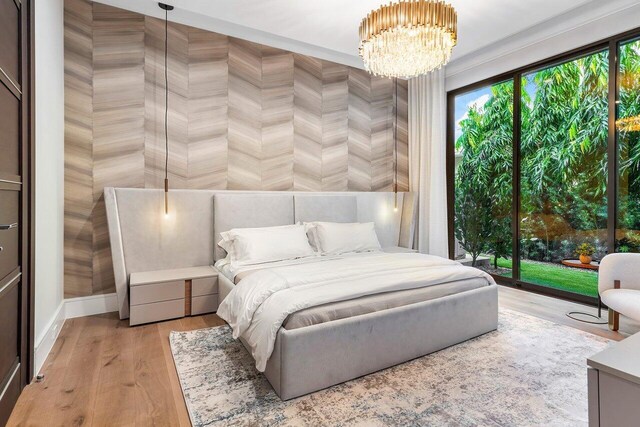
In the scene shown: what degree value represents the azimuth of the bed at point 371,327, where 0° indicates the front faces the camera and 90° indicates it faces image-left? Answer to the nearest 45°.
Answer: approximately 315°

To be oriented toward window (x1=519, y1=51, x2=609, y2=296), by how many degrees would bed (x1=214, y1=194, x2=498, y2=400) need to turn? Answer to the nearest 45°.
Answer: approximately 90° to its left

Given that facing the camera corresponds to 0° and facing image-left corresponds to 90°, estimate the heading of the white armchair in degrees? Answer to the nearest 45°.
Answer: approximately 45°

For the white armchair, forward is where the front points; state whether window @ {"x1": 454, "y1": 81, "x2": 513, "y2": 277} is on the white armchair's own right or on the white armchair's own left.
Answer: on the white armchair's own right

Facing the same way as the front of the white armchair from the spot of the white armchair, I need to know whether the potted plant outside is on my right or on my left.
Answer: on my right

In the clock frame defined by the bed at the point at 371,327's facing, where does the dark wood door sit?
The dark wood door is roughly at 4 o'clock from the bed.

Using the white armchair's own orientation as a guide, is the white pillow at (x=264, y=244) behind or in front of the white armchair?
in front

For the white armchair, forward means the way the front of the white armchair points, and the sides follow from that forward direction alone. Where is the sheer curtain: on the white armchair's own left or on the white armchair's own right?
on the white armchair's own right

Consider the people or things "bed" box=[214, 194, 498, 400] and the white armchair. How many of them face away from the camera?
0

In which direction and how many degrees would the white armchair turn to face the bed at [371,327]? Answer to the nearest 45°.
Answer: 0° — it already faces it

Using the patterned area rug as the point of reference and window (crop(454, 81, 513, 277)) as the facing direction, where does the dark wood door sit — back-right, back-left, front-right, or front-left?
back-left

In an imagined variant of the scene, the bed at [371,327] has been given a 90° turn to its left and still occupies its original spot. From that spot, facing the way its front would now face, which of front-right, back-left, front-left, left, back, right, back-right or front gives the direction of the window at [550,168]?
front
